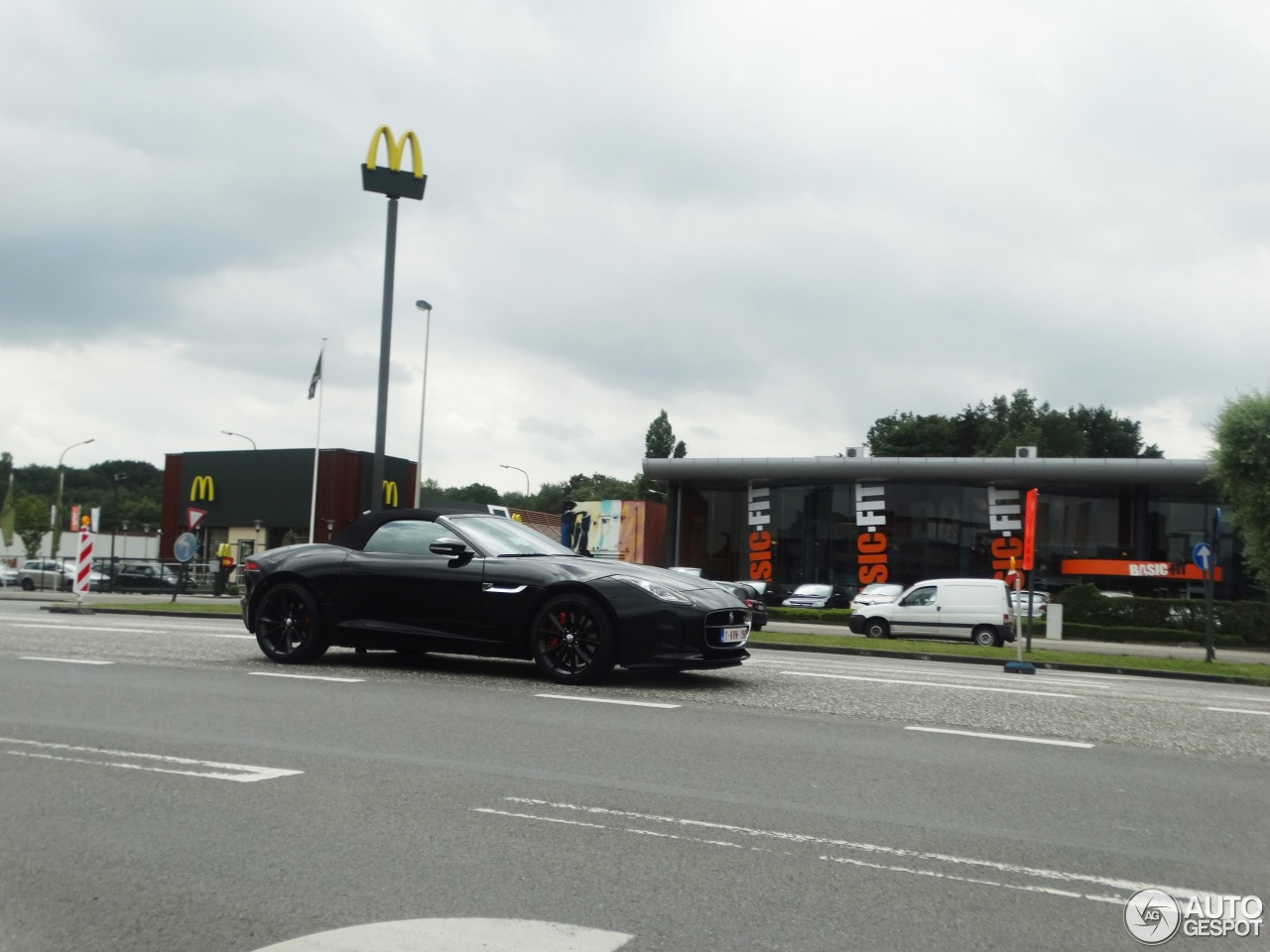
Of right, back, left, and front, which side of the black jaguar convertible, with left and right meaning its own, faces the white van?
left

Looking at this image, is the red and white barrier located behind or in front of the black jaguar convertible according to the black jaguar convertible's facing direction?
behind

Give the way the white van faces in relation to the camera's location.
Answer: facing to the left of the viewer

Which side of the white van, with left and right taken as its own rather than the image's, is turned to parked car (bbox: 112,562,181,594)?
front

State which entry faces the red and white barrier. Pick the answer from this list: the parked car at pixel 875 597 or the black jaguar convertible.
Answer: the parked car

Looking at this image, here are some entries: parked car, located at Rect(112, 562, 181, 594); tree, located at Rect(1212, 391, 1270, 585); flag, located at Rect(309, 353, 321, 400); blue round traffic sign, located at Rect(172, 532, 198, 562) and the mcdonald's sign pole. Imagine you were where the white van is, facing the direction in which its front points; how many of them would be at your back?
1

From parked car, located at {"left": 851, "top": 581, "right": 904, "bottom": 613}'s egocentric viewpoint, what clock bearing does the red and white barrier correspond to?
The red and white barrier is roughly at 12 o'clock from the parked car.

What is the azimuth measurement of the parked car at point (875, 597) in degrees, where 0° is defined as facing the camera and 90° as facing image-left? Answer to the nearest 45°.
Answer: approximately 45°

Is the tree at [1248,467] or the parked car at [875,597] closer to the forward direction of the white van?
the parked car

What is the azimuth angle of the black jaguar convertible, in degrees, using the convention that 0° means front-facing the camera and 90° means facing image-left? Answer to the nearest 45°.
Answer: approximately 315°
